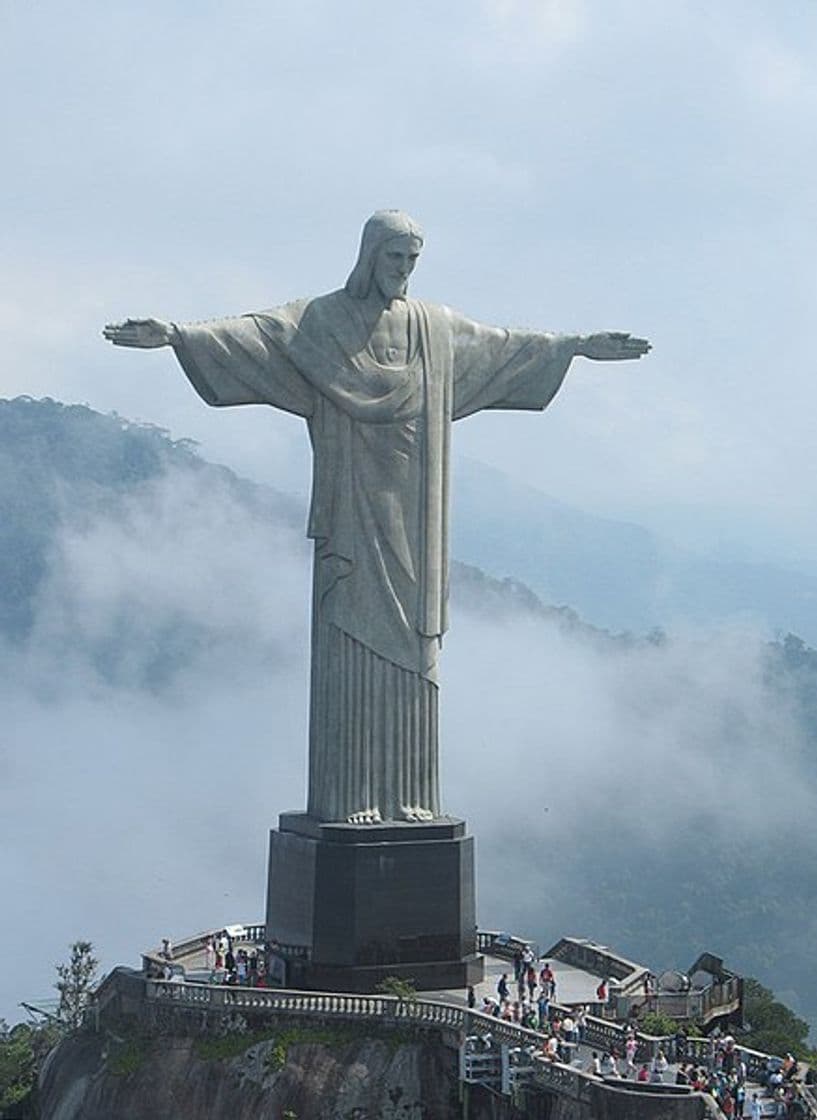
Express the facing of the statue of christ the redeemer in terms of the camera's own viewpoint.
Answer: facing the viewer and to the right of the viewer
